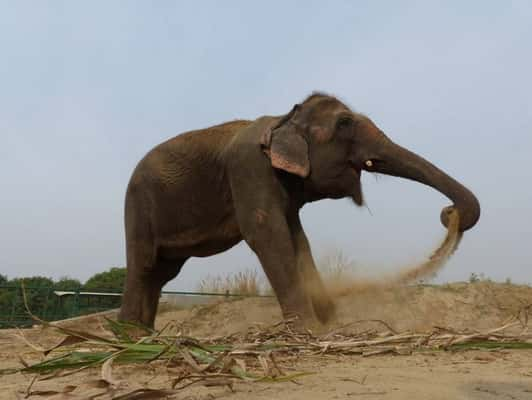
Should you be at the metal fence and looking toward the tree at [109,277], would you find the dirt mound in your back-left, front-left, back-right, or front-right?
back-right

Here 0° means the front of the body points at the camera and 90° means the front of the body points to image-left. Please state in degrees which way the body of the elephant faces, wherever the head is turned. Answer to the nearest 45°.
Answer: approximately 270°

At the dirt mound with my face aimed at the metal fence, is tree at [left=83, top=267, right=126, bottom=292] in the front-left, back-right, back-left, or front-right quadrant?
front-right

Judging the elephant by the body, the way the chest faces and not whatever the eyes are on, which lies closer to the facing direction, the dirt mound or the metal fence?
the dirt mound

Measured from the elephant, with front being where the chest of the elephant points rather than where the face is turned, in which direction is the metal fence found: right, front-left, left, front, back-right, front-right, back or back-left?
back-left

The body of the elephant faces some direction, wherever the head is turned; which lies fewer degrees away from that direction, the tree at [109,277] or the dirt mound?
the dirt mound
